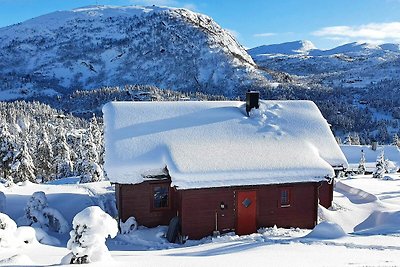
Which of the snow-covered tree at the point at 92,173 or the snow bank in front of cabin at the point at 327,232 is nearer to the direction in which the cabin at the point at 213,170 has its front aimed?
the snow bank in front of cabin

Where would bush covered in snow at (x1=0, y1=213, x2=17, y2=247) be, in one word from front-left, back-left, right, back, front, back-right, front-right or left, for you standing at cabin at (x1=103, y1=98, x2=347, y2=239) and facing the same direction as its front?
front-right

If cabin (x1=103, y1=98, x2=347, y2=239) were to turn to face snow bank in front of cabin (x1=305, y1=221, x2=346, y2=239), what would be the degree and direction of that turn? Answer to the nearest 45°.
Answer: approximately 45° to its left

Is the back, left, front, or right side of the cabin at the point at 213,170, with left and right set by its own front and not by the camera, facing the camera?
front

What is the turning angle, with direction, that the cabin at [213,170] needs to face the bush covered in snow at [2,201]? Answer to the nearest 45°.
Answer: approximately 90° to its right

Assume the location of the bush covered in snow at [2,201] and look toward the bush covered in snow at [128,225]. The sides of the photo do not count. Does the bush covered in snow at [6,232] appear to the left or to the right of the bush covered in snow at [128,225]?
right

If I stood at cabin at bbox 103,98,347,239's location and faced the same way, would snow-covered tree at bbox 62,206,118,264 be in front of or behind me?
in front

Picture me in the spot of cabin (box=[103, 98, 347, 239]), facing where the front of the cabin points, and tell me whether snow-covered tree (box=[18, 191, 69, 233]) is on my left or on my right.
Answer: on my right
